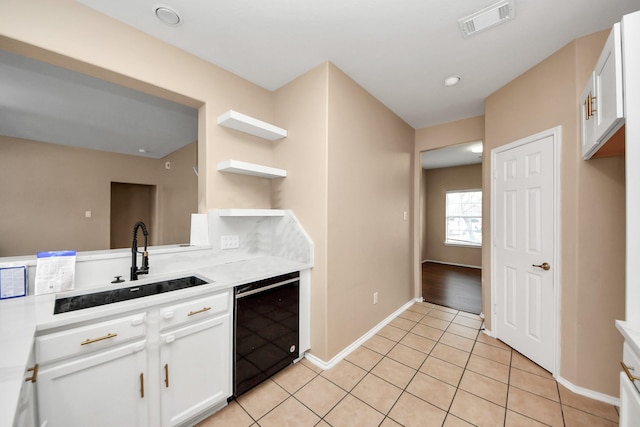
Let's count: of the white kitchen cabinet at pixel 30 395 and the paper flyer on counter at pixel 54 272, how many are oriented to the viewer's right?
1

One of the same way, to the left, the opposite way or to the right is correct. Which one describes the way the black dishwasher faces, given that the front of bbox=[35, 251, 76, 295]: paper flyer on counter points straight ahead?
the same way

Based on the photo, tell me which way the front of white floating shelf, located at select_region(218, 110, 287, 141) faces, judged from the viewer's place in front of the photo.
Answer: facing the viewer and to the right of the viewer

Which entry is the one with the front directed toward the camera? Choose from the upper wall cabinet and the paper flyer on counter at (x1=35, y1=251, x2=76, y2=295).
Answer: the paper flyer on counter

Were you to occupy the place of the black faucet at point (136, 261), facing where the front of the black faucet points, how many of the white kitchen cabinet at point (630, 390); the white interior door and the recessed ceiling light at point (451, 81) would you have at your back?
0

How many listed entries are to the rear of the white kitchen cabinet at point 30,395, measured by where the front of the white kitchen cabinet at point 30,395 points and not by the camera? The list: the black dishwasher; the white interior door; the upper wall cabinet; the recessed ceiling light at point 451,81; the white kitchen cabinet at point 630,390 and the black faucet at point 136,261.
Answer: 0

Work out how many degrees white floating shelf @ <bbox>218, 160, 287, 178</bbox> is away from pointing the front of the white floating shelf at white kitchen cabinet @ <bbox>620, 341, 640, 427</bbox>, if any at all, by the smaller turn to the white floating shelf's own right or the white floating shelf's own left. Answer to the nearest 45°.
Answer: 0° — it already faces it

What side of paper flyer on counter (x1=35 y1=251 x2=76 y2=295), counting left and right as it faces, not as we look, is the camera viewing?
front

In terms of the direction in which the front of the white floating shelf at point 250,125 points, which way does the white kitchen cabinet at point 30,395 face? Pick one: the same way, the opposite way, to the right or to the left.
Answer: to the left

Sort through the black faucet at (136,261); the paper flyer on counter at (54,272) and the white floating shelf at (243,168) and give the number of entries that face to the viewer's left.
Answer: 0

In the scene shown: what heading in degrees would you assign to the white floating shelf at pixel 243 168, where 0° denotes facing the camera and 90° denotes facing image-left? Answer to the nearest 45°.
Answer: approximately 315°

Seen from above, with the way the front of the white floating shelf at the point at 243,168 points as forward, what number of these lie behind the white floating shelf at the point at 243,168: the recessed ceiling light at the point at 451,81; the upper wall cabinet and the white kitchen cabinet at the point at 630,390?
0

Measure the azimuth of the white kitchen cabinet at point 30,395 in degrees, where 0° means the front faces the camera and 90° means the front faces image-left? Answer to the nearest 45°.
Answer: approximately 270°

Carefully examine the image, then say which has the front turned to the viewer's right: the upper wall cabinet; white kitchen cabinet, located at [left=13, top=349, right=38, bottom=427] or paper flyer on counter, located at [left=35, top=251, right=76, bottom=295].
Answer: the white kitchen cabinet

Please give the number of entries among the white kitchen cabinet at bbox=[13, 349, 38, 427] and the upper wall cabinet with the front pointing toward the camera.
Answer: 0

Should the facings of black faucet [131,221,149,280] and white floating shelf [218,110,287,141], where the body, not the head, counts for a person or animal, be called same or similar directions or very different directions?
same or similar directions

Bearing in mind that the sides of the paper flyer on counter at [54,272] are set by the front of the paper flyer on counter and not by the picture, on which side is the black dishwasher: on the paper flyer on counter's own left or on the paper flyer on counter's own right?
on the paper flyer on counter's own left
